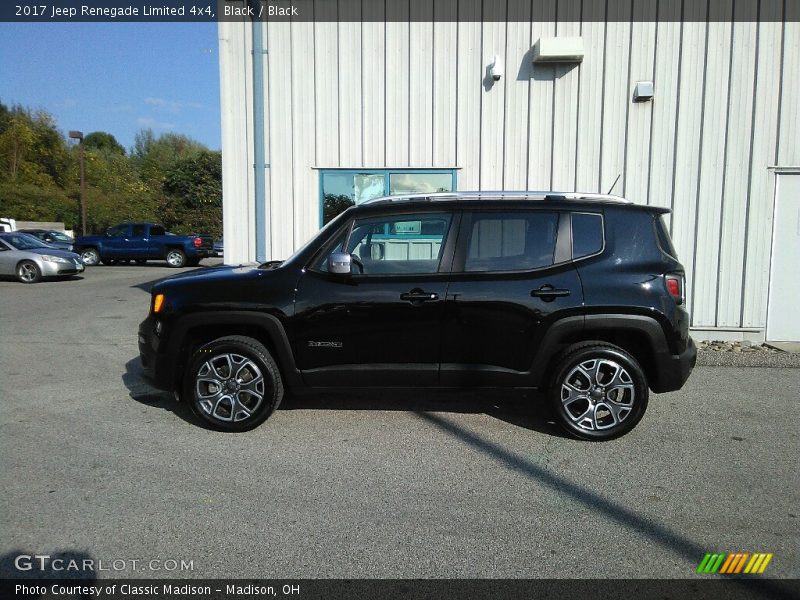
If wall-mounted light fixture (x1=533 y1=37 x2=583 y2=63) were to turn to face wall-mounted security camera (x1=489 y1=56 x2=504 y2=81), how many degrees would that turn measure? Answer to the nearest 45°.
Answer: approximately 90° to its right

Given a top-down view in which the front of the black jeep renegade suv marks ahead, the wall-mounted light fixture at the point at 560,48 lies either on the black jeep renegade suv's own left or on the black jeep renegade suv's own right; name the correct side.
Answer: on the black jeep renegade suv's own right

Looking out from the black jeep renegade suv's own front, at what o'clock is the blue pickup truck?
The blue pickup truck is roughly at 2 o'clock from the black jeep renegade suv.

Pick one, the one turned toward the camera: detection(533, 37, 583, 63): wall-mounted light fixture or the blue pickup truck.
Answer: the wall-mounted light fixture

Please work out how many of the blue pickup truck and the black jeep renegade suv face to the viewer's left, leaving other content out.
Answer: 2

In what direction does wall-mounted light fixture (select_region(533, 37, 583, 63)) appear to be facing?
toward the camera

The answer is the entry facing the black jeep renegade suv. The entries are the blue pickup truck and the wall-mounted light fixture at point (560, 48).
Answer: the wall-mounted light fixture

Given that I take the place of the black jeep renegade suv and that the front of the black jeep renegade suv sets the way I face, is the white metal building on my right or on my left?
on my right

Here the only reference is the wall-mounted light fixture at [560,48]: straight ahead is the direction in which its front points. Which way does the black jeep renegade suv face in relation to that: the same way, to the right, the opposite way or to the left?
to the right

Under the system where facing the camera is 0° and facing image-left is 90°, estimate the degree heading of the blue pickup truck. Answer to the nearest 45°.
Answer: approximately 90°

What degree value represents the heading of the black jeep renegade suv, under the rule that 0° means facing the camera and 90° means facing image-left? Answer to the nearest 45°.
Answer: approximately 90°

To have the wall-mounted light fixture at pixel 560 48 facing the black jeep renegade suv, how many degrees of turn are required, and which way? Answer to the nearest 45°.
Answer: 0° — it already faces it

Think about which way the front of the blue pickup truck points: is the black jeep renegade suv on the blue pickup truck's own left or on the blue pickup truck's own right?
on the blue pickup truck's own left

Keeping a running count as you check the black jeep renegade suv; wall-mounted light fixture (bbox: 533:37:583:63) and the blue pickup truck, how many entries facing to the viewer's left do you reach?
2
